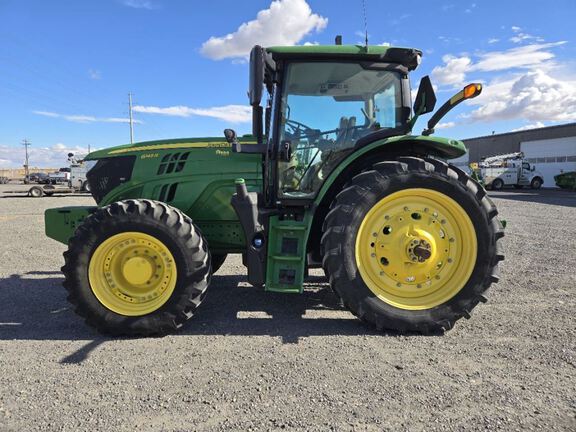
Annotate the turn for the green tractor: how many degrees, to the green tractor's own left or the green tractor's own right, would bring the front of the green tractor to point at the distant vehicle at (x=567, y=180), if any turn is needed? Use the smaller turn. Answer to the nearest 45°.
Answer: approximately 135° to the green tractor's own right

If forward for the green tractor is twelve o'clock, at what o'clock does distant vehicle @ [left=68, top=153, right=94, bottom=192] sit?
The distant vehicle is roughly at 2 o'clock from the green tractor.

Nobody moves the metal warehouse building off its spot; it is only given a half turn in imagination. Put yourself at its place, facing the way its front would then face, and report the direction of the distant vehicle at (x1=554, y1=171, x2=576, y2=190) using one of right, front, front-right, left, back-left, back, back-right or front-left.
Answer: back-right

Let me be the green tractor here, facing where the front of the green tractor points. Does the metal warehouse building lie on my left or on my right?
on my right

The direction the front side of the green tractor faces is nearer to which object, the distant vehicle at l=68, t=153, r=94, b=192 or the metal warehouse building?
the distant vehicle

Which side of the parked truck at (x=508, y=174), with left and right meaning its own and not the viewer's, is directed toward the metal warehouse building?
left

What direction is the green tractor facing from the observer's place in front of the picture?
facing to the left of the viewer

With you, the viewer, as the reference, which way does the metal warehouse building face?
facing the viewer and to the left of the viewer

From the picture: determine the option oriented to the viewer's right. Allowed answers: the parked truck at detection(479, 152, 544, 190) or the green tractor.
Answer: the parked truck

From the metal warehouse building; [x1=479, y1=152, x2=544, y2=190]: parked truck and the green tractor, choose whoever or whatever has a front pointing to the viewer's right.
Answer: the parked truck

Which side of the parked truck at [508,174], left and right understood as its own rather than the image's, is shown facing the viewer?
right

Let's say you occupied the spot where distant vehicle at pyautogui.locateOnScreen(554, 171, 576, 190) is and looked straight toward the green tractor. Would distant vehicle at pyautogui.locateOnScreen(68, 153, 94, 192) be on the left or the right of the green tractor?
right

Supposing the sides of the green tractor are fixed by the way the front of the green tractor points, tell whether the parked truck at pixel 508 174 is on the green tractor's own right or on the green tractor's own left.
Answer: on the green tractor's own right
